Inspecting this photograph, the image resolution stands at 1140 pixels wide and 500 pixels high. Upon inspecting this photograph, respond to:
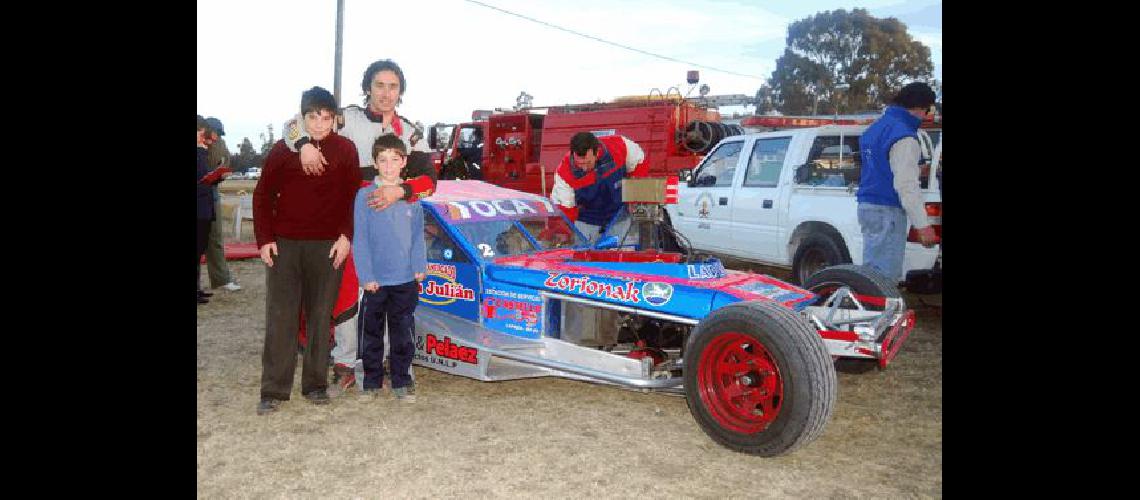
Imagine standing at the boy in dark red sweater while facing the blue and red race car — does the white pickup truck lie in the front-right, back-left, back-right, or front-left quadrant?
front-left

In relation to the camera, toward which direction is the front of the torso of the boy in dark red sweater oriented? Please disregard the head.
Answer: toward the camera

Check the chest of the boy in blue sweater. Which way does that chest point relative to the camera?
toward the camera

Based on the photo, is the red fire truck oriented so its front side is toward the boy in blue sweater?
no

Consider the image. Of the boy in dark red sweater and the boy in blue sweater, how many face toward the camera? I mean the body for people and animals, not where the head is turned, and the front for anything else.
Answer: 2

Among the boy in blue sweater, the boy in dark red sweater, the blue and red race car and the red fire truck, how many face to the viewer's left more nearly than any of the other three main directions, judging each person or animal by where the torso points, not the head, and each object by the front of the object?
1

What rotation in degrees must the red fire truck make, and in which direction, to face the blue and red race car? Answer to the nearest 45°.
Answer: approximately 90° to its left

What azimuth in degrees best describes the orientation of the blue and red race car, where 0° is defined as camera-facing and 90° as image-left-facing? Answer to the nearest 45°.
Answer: approximately 315°

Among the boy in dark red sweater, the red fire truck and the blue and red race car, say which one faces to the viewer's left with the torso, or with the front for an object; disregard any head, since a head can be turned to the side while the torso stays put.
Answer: the red fire truck

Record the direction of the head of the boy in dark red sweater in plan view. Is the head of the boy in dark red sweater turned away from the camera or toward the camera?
toward the camera

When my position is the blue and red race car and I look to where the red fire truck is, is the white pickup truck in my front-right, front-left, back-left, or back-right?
front-right

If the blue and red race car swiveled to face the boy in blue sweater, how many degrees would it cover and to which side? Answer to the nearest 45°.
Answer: approximately 135° to its right

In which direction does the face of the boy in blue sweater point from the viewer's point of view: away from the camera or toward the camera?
toward the camera

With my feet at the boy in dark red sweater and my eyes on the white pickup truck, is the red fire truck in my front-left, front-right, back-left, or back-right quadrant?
front-left

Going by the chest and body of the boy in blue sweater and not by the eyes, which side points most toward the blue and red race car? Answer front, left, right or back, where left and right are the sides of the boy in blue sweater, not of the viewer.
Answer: left

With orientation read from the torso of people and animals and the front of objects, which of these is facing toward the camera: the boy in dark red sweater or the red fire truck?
the boy in dark red sweater

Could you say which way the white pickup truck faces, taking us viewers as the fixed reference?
facing away from the viewer and to the left of the viewer
